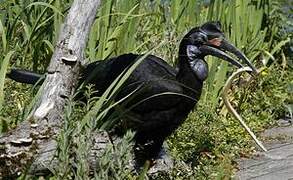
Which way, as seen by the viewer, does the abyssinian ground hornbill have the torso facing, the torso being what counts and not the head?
to the viewer's right

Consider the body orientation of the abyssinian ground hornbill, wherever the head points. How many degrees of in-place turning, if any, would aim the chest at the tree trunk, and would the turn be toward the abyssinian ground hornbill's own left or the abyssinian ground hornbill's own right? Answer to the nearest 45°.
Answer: approximately 135° to the abyssinian ground hornbill's own right
